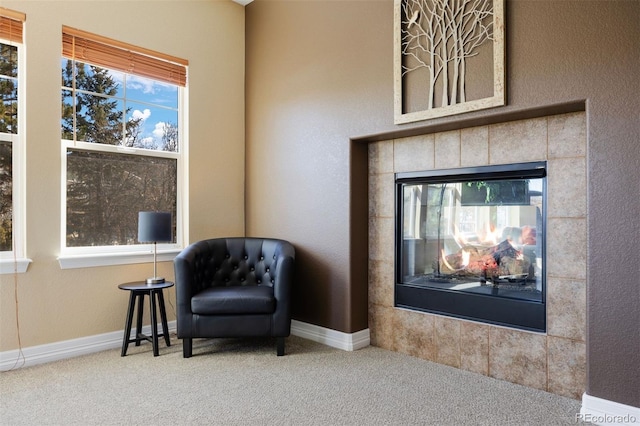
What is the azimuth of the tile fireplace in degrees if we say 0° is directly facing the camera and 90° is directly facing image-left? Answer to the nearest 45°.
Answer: approximately 45°

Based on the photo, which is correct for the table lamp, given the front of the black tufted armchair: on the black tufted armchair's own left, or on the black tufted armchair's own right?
on the black tufted armchair's own right

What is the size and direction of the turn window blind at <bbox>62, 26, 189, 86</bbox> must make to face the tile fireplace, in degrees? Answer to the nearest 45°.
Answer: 0° — it already faces it

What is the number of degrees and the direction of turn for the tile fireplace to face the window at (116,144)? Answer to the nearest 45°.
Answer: approximately 45° to its right

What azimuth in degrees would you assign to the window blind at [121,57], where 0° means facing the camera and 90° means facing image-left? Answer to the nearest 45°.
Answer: approximately 315°

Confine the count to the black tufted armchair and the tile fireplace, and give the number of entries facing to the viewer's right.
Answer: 0

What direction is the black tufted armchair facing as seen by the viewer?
toward the camera

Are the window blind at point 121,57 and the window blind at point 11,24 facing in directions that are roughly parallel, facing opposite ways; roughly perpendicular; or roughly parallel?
roughly parallel

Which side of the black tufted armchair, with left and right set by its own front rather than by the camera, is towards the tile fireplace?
left

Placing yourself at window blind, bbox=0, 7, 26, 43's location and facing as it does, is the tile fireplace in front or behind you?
in front
